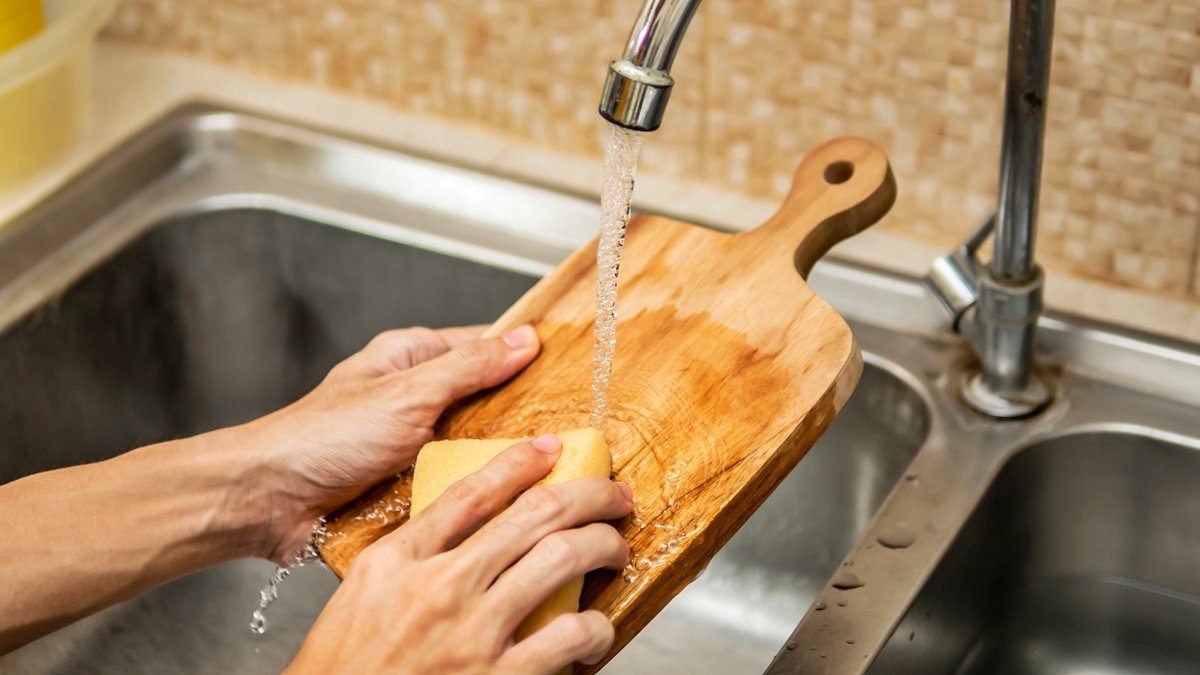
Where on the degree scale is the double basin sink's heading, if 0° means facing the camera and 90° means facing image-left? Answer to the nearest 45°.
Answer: approximately 45°
